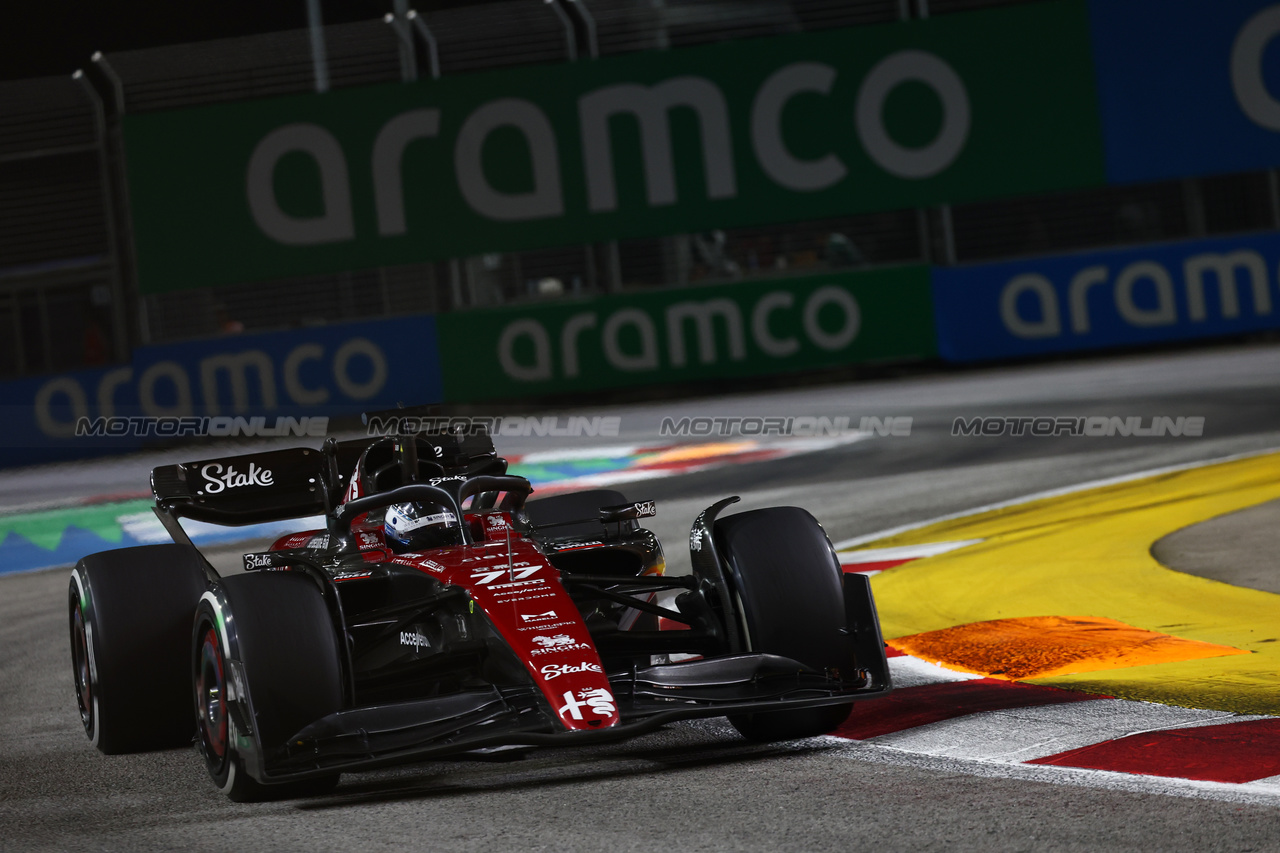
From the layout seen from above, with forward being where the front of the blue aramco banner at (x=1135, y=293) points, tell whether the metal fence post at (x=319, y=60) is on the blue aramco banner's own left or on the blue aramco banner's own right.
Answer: on the blue aramco banner's own right

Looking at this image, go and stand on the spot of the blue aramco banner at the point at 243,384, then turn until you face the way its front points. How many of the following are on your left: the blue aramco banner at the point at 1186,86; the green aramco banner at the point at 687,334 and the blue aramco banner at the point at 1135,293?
3

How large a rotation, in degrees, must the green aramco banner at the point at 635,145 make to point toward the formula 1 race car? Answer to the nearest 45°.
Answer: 0° — it already faces it

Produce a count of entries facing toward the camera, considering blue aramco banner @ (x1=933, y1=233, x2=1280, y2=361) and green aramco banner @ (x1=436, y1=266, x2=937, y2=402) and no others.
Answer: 2

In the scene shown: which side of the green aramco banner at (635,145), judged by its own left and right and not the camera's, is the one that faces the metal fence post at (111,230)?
right

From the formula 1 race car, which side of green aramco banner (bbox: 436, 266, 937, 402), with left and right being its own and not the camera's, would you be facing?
front

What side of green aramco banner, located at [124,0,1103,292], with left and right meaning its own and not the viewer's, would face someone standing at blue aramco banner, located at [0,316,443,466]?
right

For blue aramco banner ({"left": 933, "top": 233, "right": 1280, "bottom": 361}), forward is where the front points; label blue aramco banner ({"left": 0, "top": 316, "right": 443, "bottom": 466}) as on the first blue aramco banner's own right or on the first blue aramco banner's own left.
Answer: on the first blue aramco banner's own right

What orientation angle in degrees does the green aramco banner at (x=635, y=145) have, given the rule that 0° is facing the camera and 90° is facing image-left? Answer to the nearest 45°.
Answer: approximately 0°
